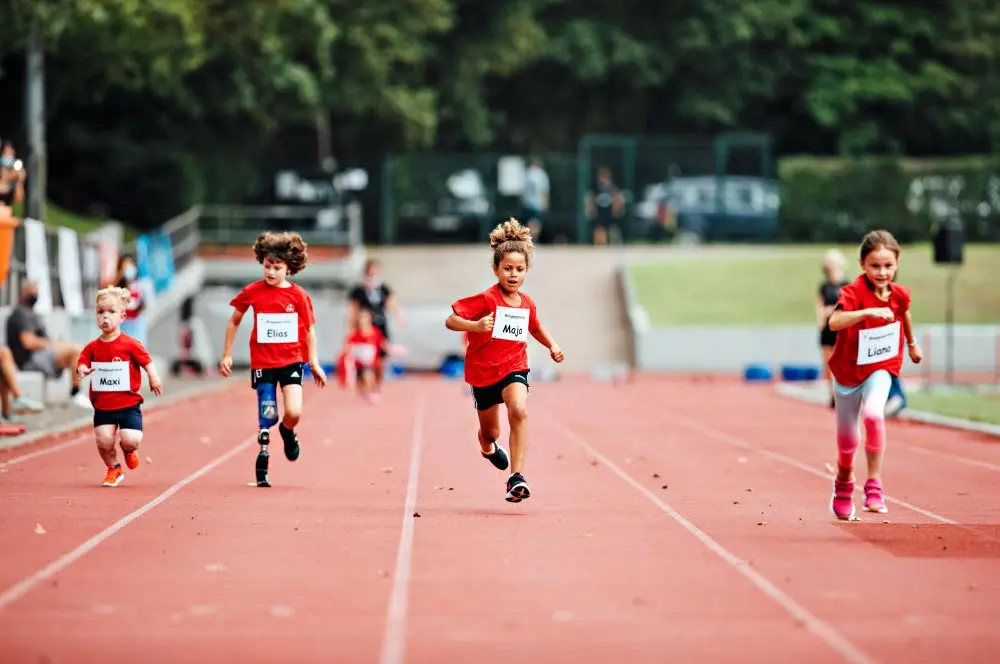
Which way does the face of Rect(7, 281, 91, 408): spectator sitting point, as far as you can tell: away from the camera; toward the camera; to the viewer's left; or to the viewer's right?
to the viewer's right

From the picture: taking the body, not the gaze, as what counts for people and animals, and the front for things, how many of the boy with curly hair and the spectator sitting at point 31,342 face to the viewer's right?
1

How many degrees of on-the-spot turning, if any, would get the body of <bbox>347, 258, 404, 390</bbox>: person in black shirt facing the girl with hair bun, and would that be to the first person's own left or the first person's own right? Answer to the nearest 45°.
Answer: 0° — they already face them

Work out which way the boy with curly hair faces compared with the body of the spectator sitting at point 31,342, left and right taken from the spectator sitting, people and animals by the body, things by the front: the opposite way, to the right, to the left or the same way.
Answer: to the right

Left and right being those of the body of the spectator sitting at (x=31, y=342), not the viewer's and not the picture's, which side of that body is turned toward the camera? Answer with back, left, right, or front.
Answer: right

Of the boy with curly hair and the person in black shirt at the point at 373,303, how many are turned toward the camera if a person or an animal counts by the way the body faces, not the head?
2
